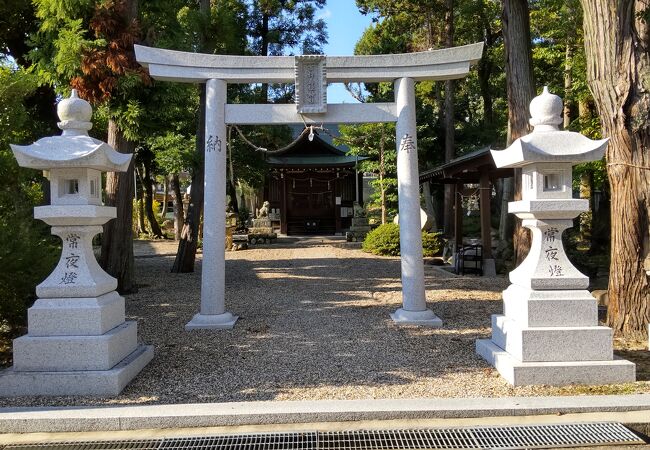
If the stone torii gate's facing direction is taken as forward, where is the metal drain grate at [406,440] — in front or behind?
in front

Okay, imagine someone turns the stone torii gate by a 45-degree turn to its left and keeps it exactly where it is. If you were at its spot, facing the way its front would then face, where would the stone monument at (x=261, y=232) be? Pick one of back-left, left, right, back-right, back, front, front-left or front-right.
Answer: back-left

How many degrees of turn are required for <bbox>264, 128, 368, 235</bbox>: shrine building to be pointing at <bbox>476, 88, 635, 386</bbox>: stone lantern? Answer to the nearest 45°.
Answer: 0° — it already faces it

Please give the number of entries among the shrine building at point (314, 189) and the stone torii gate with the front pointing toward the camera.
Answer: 2

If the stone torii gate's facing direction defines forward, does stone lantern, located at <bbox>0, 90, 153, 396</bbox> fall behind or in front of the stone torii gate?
in front

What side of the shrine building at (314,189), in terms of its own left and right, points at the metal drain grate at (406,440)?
front

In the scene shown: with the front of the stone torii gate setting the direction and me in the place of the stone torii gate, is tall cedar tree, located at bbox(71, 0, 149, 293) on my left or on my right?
on my right

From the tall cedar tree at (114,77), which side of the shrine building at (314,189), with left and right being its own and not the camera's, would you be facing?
front

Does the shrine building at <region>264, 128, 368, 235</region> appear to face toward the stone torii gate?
yes

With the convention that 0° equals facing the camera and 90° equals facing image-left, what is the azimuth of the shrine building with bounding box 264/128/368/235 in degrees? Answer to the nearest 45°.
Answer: approximately 0°

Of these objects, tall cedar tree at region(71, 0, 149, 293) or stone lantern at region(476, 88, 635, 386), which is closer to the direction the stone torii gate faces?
the stone lantern

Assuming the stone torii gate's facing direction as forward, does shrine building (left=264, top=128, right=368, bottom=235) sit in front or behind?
behind

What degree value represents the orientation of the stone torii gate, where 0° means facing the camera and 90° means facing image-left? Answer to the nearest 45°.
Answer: approximately 0°

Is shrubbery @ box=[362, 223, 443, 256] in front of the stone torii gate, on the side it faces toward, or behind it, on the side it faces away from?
behind
